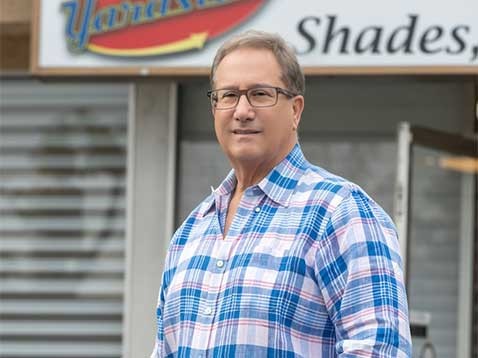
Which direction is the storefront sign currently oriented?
toward the camera

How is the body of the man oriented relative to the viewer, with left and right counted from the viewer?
facing the viewer and to the left of the viewer

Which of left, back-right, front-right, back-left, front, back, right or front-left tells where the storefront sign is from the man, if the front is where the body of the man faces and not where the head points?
back-right

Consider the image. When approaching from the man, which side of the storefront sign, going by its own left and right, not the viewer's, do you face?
front

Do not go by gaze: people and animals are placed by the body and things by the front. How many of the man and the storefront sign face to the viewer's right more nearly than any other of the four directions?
0

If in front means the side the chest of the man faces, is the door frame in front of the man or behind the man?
behind
